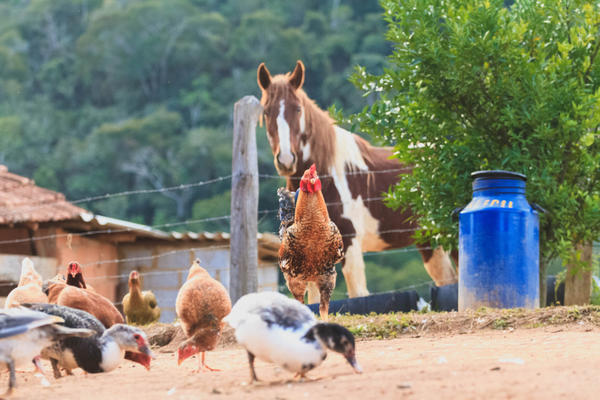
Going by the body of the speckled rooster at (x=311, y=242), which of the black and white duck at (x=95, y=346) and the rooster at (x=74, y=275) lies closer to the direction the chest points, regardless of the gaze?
the black and white duck

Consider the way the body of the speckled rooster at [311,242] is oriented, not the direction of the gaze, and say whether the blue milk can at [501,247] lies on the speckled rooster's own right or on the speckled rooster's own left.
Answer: on the speckled rooster's own left

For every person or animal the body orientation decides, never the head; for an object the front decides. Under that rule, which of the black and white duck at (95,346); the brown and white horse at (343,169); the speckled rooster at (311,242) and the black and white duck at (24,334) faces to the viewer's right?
the black and white duck at (95,346)

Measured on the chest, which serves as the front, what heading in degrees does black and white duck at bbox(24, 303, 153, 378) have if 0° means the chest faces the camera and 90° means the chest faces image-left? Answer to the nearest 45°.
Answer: approximately 270°

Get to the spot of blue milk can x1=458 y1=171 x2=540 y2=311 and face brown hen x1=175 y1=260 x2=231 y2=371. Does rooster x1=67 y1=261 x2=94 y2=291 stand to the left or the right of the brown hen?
right

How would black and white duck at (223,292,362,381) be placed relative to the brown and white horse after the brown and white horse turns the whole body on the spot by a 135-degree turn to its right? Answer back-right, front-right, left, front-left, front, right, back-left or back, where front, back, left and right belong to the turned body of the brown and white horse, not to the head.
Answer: back

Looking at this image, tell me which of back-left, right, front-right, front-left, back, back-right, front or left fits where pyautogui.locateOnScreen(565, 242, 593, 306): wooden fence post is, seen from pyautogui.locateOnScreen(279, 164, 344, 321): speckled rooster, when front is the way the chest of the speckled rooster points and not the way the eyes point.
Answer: back-left

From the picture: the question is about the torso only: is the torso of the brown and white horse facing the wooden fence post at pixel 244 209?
yes

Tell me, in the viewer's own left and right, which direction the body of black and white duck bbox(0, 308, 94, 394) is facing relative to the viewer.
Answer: facing to the left of the viewer

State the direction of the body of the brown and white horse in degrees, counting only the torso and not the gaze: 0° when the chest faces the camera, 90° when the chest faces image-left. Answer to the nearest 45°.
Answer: approximately 45°

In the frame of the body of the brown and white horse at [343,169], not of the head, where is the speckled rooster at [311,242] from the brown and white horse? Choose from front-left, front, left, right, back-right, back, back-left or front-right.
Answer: front-left

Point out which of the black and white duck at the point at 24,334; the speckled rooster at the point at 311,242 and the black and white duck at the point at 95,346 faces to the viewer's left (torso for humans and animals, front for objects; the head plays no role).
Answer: the black and white duck at the point at 24,334

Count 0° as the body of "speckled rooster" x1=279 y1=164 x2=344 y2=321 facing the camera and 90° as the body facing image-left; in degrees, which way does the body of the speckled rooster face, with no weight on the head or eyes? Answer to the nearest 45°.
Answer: approximately 0°

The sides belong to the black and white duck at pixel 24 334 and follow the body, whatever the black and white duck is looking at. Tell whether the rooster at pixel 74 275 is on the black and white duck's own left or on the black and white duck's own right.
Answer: on the black and white duck's own right
